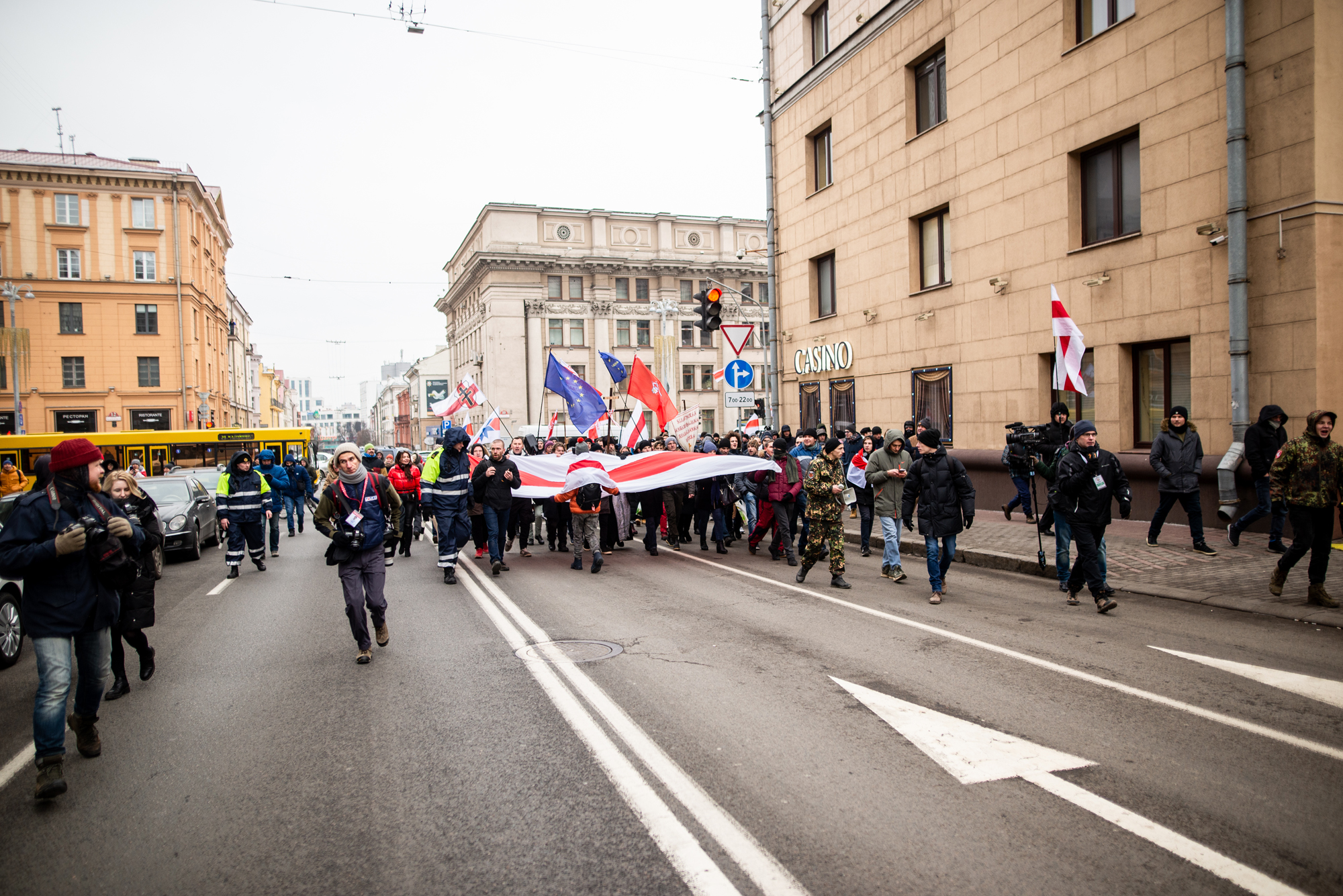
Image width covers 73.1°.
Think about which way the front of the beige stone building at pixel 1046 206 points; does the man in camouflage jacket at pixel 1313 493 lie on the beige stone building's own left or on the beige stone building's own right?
on the beige stone building's own left

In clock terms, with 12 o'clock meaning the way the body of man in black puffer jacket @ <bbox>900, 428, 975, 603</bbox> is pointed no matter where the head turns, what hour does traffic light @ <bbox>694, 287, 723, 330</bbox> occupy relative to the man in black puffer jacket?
The traffic light is roughly at 5 o'clock from the man in black puffer jacket.

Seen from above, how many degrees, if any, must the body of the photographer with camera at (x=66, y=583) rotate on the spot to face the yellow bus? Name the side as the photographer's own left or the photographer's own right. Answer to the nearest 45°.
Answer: approximately 135° to the photographer's own left

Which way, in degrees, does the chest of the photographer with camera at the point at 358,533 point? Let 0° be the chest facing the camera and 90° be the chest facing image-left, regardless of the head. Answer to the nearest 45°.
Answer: approximately 0°

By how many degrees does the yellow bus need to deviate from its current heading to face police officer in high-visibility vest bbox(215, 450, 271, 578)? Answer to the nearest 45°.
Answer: approximately 90° to its right

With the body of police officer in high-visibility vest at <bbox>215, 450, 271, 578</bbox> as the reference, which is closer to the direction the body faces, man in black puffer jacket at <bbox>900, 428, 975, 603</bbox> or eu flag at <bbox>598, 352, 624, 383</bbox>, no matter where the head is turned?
the man in black puffer jacket

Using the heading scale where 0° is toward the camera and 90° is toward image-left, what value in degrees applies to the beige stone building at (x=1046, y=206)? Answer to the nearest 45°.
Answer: approximately 45°
